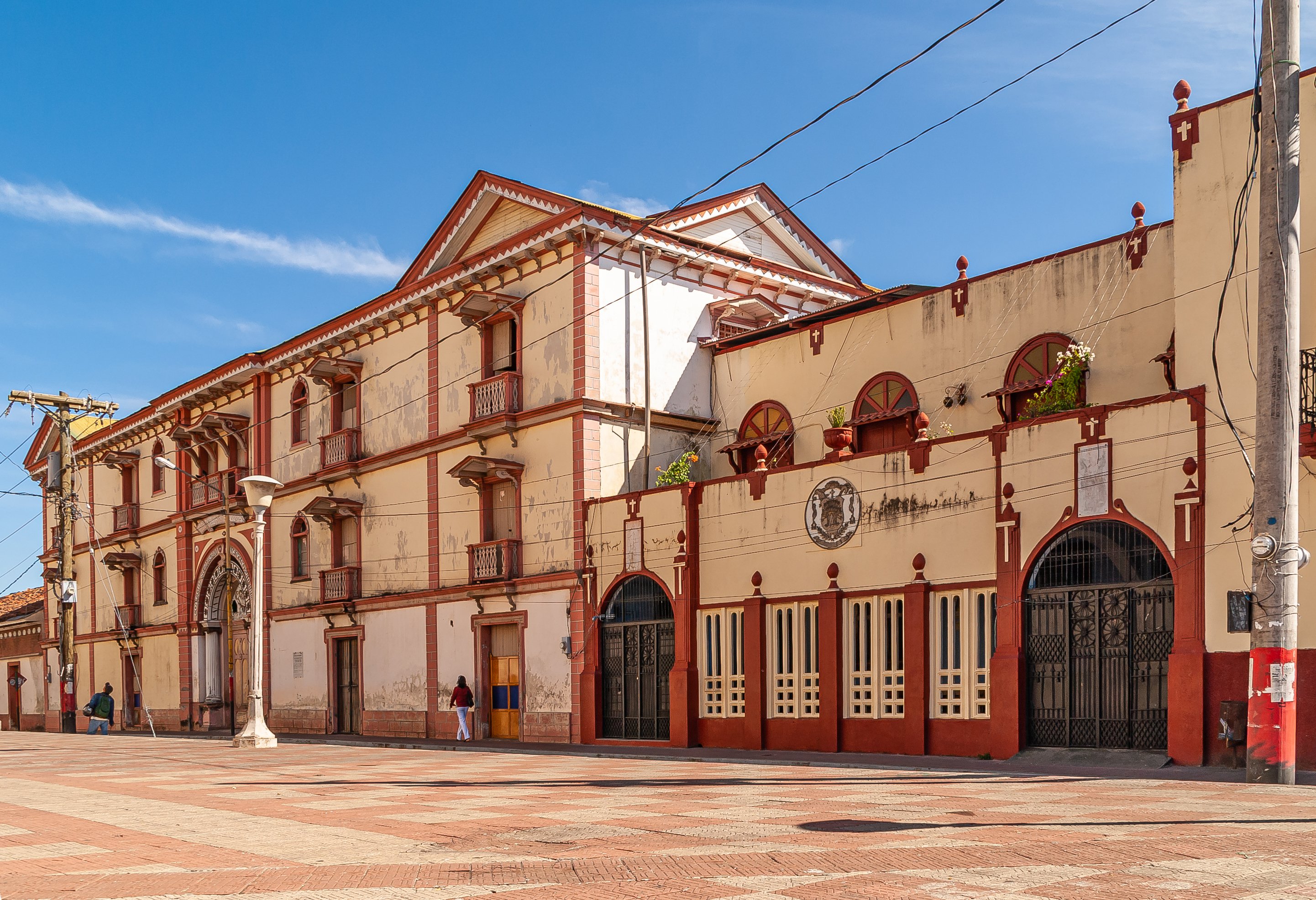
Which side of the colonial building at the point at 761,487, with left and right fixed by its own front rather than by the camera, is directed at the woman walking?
right

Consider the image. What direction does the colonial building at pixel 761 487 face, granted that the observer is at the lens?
facing the viewer and to the left of the viewer
